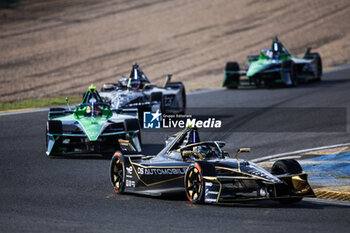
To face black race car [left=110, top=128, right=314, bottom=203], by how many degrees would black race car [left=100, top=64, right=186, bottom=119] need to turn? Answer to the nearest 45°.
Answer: approximately 45° to its left

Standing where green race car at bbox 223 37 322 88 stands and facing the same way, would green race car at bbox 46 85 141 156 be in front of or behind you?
in front

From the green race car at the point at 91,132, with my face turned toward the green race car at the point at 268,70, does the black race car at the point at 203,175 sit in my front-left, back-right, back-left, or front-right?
back-right

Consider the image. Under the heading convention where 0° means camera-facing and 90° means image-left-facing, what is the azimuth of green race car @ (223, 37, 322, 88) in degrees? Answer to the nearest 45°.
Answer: approximately 45°

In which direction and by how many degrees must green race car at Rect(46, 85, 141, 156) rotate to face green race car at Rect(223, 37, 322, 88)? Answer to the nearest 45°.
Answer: approximately 135° to its left

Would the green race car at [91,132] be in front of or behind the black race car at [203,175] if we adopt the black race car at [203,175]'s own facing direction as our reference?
behind

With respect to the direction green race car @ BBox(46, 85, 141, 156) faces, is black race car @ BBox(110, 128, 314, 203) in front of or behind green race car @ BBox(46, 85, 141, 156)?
in front

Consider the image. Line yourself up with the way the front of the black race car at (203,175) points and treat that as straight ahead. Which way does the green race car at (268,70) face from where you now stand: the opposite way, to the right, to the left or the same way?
to the right

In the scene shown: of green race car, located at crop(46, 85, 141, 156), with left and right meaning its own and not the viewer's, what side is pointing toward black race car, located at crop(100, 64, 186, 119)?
back

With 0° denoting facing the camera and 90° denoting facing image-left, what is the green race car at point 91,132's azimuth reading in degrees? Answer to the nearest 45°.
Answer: approximately 0°

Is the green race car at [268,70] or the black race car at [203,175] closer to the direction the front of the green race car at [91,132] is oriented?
the black race car

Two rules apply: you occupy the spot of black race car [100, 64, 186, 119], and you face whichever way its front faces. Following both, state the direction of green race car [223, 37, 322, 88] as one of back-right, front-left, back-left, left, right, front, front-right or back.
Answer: back
